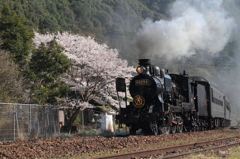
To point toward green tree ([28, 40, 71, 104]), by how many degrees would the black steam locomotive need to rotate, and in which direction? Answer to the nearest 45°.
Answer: approximately 90° to its right

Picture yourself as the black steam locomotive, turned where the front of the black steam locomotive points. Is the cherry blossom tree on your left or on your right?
on your right

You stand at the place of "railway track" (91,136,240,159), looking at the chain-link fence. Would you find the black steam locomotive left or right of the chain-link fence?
right

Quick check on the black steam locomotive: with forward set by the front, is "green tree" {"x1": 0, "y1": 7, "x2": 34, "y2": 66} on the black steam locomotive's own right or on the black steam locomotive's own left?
on the black steam locomotive's own right

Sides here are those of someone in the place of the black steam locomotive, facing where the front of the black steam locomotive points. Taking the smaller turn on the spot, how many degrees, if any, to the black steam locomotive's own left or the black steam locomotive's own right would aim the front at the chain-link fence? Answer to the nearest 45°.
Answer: approximately 45° to the black steam locomotive's own right

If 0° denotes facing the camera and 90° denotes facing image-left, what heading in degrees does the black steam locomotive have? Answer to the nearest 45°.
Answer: approximately 45°

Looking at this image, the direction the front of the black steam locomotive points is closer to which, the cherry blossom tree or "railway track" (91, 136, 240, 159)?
the railway track

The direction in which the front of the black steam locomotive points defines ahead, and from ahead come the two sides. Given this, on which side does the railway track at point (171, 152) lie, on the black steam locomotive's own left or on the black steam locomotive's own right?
on the black steam locomotive's own left
